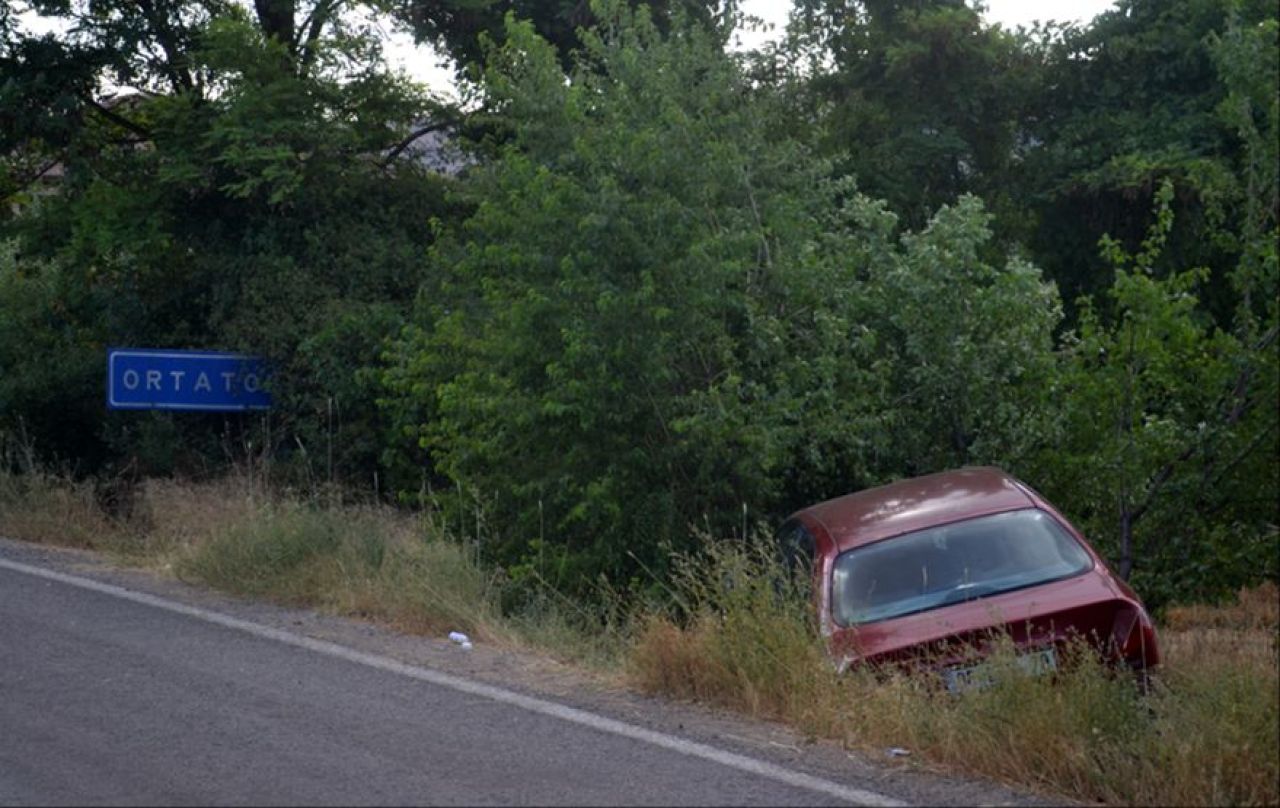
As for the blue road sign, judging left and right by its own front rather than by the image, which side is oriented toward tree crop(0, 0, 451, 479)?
back

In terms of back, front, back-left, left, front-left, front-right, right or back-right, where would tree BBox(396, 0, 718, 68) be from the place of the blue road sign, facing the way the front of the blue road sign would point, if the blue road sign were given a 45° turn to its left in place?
left

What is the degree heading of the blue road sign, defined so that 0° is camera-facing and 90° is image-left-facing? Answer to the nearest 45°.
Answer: approximately 0°

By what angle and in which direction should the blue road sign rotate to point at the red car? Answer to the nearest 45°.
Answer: approximately 45° to its left

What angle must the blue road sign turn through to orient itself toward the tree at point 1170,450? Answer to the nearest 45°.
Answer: approximately 45° to its left
